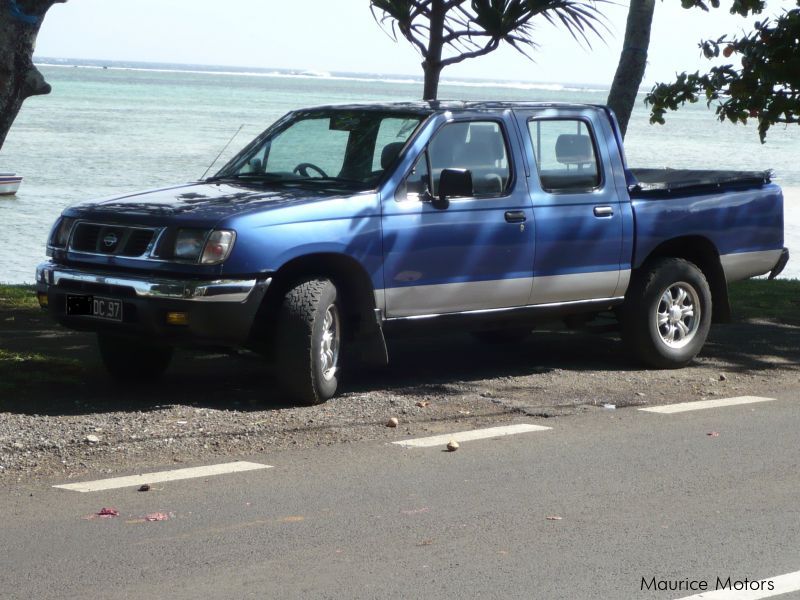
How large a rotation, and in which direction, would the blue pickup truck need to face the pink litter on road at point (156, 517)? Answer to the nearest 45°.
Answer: approximately 45° to its left

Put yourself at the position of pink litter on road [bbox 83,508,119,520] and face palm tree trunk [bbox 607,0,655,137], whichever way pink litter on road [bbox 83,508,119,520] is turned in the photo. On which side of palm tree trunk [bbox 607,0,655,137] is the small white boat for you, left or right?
left

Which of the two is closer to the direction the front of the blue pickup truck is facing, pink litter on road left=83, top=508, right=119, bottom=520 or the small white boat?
the pink litter on road

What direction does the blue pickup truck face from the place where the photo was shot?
facing the viewer and to the left of the viewer

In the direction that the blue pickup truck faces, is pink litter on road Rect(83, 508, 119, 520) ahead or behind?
ahead

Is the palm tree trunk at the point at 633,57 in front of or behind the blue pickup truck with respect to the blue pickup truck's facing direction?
behind

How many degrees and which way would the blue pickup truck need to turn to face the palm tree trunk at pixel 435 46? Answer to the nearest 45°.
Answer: approximately 135° to its right

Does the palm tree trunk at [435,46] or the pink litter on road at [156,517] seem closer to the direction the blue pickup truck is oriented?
the pink litter on road

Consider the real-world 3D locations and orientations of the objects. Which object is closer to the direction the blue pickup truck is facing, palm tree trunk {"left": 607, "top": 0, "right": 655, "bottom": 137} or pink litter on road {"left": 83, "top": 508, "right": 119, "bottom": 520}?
the pink litter on road

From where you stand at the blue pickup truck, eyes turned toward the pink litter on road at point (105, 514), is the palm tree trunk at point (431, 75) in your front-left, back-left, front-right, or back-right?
back-right

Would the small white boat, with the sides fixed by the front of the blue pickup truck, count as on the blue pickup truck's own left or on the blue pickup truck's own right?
on the blue pickup truck's own right

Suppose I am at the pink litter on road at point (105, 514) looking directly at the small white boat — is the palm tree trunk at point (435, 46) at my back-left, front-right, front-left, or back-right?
front-right

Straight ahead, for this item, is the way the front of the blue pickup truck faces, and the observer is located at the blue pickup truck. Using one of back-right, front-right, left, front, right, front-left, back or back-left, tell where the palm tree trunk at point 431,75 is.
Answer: back-right

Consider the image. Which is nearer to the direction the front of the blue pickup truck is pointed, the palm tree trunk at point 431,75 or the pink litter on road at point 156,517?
the pink litter on road
